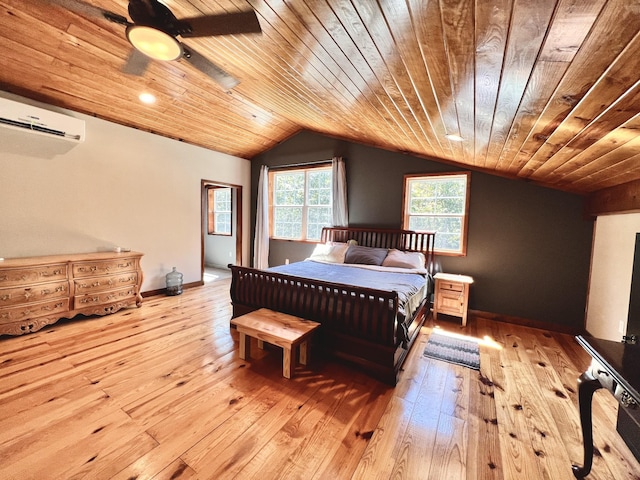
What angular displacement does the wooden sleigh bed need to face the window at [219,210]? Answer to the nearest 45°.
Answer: approximately 90° to its right

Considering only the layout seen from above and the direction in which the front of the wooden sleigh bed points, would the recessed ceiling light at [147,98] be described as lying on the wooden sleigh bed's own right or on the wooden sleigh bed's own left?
on the wooden sleigh bed's own right

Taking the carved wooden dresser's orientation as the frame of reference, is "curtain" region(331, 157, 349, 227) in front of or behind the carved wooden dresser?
in front

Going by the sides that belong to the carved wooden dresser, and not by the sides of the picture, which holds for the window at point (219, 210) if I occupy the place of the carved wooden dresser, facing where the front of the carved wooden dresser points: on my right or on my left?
on my left

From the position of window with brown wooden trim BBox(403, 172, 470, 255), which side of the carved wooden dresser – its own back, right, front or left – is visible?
front

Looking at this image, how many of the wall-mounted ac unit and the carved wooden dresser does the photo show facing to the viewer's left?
0

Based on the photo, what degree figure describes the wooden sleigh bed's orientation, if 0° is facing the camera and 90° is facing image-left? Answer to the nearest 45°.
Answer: approximately 45°

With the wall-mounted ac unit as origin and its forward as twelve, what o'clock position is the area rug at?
The area rug is roughly at 12 o'clock from the wall-mounted ac unit.

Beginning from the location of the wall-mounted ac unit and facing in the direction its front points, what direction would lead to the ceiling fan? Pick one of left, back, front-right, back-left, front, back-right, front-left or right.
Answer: front-right

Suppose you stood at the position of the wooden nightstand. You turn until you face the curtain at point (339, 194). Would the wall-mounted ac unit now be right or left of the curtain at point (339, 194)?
left

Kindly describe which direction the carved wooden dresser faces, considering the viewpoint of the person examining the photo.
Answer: facing the viewer and to the right of the viewer
